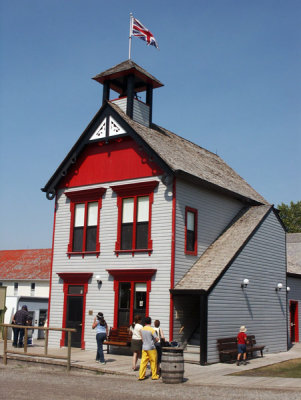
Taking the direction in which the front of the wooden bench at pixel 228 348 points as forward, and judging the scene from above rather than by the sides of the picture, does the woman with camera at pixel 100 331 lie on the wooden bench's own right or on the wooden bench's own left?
on the wooden bench's own right

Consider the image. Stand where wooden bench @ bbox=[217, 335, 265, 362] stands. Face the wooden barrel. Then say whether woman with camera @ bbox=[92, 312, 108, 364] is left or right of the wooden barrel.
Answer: right

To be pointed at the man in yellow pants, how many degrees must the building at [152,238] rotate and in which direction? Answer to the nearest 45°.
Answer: approximately 45° to its left

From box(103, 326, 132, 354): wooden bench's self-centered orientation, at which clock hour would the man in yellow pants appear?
The man in yellow pants is roughly at 10 o'clock from the wooden bench.

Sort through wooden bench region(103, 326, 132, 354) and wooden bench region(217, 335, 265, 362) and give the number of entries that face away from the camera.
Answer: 0

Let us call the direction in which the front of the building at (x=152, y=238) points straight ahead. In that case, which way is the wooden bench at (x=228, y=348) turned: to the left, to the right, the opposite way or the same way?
to the left

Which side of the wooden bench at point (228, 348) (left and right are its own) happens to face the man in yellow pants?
right

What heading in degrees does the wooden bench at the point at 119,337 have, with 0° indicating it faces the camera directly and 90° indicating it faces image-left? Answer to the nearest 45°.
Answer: approximately 45°

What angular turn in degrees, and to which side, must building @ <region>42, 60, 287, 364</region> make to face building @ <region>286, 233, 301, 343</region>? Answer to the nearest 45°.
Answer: approximately 180°

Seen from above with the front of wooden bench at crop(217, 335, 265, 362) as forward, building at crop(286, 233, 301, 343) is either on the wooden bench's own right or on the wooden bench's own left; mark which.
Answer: on the wooden bench's own left

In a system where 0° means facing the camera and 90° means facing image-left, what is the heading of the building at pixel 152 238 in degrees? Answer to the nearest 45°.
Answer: approximately 45°
